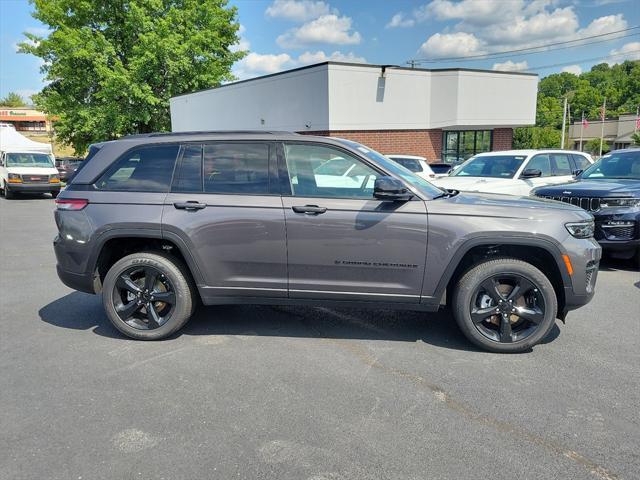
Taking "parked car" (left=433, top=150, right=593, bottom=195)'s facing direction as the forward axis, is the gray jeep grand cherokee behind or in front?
in front

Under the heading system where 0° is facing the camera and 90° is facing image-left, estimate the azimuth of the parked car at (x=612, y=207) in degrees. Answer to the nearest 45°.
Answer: approximately 45°

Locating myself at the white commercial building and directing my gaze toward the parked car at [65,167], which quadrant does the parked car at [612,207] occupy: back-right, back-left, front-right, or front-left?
back-left

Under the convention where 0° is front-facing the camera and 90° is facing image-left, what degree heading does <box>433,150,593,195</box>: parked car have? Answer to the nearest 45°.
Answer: approximately 45°

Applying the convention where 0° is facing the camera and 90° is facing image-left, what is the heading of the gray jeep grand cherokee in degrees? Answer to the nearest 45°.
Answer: approximately 270°

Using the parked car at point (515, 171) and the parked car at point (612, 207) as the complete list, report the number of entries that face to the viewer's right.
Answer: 0

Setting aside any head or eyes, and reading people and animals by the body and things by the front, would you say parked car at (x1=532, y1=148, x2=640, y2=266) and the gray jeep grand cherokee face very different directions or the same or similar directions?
very different directions

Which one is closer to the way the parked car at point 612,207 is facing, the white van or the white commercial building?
the white van

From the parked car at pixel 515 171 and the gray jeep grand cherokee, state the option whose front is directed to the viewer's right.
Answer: the gray jeep grand cherokee

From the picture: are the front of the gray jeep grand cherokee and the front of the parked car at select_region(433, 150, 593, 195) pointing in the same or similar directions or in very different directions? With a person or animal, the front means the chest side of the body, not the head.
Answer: very different directions

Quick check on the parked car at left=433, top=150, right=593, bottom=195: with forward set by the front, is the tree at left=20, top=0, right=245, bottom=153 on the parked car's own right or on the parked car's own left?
on the parked car's own right

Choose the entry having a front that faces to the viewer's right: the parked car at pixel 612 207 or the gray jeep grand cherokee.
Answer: the gray jeep grand cherokee
